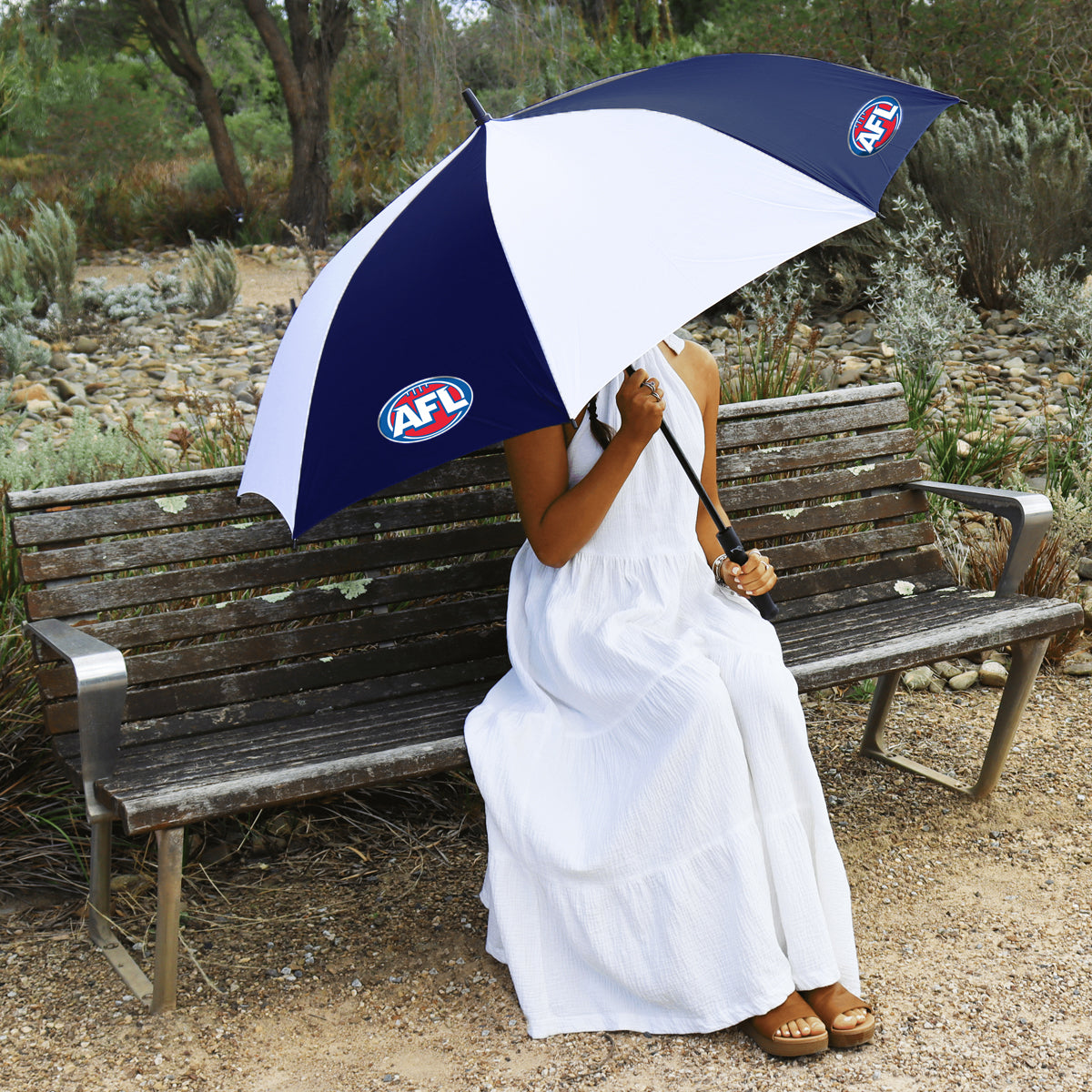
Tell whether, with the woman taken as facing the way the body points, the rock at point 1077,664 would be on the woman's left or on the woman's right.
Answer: on the woman's left

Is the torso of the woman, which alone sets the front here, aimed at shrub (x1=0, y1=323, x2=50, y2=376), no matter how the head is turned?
no

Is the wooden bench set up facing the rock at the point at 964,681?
no

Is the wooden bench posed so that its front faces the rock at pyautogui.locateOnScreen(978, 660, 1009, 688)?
no

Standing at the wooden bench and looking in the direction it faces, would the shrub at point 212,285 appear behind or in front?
behind

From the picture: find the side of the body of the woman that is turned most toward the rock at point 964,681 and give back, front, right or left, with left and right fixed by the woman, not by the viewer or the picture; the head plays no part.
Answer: left

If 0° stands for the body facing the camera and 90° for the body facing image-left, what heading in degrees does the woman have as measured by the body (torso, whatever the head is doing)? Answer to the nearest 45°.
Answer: approximately 315°

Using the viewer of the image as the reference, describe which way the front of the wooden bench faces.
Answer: facing the viewer and to the right of the viewer

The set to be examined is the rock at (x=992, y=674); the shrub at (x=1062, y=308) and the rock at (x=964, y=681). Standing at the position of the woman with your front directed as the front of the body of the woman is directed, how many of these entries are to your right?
0

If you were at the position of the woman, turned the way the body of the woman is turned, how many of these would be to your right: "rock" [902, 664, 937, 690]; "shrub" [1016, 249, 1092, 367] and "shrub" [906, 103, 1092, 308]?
0

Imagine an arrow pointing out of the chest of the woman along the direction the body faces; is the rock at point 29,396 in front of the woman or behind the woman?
behind

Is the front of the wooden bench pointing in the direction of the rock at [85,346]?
no

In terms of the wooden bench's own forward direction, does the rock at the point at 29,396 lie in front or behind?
behind
